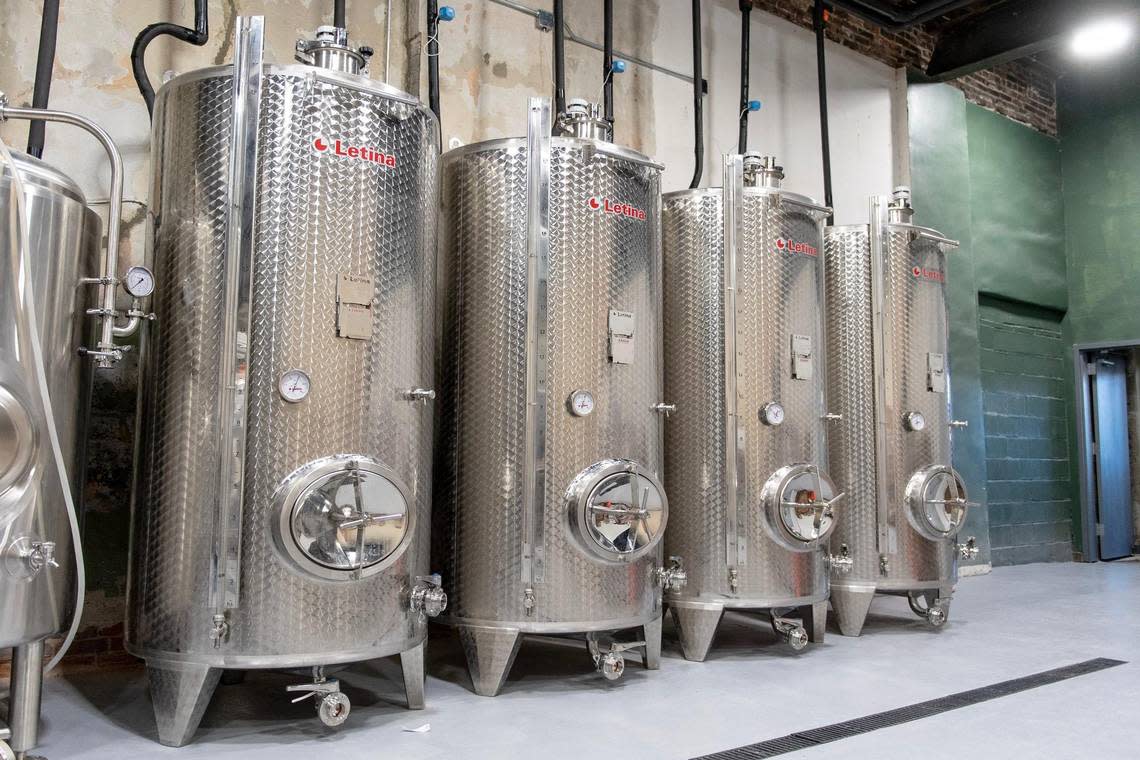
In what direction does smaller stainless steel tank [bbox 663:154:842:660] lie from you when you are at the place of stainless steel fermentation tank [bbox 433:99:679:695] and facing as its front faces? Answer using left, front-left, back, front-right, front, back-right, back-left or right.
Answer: left

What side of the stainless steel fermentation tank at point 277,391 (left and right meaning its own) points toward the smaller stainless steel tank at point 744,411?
left

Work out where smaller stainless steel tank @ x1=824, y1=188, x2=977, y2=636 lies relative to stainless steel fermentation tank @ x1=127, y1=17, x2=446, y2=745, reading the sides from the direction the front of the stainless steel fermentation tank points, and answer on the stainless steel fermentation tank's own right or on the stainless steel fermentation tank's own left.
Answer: on the stainless steel fermentation tank's own left

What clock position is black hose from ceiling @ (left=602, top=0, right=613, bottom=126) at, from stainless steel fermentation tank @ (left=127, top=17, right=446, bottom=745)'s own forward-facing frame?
The black hose from ceiling is roughly at 9 o'clock from the stainless steel fermentation tank.

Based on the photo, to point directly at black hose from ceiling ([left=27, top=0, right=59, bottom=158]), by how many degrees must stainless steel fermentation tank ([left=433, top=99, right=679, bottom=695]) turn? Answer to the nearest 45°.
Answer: approximately 135° to its right

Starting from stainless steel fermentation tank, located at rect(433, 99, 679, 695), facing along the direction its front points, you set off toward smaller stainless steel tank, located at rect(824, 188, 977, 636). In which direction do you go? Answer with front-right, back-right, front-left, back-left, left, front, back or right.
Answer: left

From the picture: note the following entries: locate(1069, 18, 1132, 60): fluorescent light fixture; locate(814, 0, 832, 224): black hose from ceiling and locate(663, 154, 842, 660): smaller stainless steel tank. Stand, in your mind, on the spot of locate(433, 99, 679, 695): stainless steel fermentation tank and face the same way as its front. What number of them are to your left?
3
